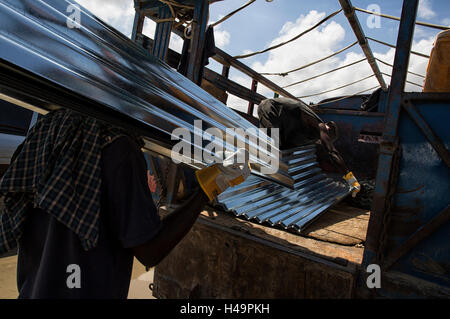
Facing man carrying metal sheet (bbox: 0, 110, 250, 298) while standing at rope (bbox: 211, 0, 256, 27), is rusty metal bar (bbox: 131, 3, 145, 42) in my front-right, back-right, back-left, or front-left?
front-right

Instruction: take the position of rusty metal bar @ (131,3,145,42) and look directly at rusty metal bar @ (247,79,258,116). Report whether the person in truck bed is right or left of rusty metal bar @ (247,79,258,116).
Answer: right

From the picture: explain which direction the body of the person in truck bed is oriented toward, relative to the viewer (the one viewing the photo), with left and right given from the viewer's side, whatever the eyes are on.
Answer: facing to the right of the viewer

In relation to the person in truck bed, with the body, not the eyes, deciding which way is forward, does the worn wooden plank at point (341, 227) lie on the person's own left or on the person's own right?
on the person's own right

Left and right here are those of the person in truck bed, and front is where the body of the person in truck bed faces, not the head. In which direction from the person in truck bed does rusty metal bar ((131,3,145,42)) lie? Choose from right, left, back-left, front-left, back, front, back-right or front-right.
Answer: back-right

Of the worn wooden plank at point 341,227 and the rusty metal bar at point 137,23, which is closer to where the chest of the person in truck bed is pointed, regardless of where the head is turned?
the worn wooden plank

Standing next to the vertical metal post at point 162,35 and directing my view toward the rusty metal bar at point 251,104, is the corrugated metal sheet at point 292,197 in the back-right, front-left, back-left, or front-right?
front-right
